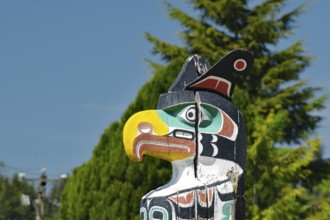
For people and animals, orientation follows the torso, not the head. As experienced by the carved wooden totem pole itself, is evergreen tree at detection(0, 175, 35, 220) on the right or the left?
on its right

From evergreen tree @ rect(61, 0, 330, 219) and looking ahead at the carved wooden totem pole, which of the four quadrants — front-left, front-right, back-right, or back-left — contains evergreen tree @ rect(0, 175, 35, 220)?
back-right

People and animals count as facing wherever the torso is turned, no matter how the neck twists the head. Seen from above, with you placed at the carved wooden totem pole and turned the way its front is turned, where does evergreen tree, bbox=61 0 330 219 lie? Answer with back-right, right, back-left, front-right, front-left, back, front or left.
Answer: right

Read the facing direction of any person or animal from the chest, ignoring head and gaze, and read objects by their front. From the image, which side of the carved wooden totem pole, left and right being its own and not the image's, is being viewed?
left
